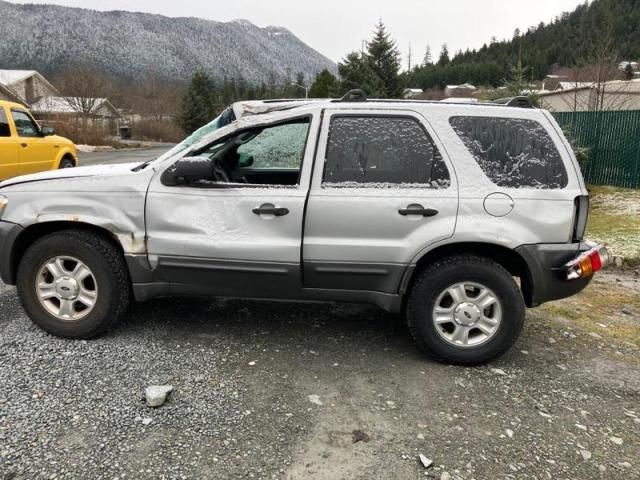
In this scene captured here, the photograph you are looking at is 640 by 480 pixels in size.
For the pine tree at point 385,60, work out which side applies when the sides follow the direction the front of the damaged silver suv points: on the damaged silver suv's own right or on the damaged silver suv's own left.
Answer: on the damaged silver suv's own right

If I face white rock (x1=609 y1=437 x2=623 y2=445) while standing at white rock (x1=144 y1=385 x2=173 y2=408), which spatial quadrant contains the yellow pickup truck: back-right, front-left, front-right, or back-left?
back-left

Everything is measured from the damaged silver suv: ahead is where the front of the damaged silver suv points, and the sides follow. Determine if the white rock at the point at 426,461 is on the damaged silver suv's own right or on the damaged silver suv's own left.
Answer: on the damaged silver suv's own left

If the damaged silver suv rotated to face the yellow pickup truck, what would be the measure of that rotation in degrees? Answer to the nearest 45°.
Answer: approximately 45° to its right

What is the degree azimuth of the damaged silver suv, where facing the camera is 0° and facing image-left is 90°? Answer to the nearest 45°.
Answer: approximately 90°

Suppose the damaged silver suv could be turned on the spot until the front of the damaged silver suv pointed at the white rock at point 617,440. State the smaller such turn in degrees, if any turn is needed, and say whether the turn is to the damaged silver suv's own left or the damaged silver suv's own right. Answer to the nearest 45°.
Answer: approximately 135° to the damaged silver suv's own left

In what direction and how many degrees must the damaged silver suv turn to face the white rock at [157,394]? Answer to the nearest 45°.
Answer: approximately 45° to its left

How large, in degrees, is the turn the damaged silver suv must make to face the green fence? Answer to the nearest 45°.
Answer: approximately 135° to its right

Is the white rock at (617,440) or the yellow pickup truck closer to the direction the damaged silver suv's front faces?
the yellow pickup truck

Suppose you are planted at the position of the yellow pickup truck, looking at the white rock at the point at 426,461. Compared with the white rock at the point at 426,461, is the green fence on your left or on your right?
left

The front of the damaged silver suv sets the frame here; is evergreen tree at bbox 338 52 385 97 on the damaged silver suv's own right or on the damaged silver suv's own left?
on the damaged silver suv's own right
